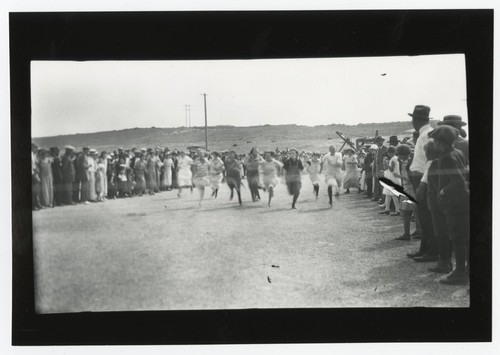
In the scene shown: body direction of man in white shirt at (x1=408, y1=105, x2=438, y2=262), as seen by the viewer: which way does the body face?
to the viewer's left

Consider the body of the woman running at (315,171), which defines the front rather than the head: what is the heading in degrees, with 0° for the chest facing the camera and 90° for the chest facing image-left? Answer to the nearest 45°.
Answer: approximately 0°

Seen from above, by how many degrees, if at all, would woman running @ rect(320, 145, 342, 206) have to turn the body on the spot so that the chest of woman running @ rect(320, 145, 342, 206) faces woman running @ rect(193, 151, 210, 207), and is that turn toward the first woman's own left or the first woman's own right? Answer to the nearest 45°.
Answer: approximately 90° to the first woman's own right

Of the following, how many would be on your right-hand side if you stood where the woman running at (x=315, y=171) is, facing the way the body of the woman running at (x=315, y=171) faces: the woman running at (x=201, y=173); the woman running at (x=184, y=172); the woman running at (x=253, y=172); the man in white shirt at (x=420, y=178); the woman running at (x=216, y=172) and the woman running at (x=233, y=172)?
5

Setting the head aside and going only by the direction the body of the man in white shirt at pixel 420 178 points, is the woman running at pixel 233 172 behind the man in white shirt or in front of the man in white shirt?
in front

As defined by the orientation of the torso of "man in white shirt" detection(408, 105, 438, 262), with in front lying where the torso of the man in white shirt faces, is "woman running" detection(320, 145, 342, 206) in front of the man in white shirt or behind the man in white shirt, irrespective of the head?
in front

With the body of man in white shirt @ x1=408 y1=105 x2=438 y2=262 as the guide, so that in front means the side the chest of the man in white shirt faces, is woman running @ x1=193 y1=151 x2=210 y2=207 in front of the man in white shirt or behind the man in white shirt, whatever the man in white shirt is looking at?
in front
